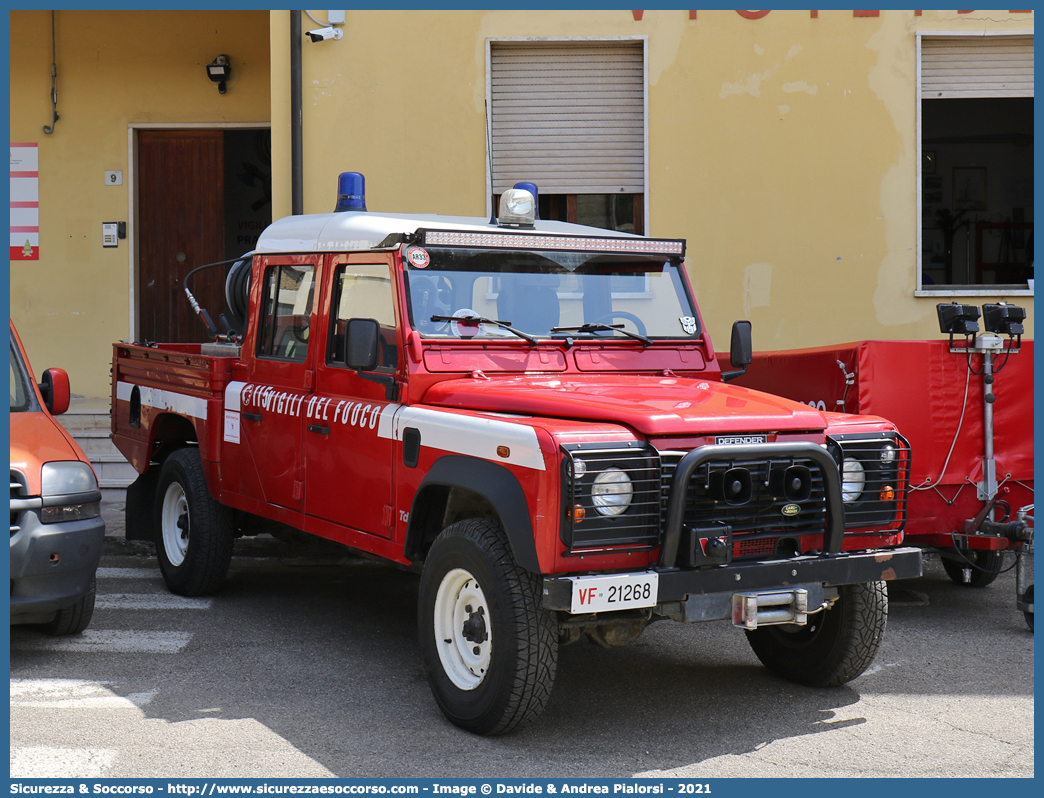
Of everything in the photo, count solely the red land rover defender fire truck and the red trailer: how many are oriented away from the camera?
0

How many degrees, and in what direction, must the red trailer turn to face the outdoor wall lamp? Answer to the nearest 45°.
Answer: approximately 180°

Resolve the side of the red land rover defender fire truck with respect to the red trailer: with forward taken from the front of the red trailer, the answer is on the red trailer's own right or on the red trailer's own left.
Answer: on the red trailer's own right

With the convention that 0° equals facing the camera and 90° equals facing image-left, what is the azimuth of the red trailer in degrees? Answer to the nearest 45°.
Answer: approximately 315°

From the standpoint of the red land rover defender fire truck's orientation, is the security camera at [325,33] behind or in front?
behind

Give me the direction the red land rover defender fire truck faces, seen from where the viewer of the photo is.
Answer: facing the viewer and to the right of the viewer
